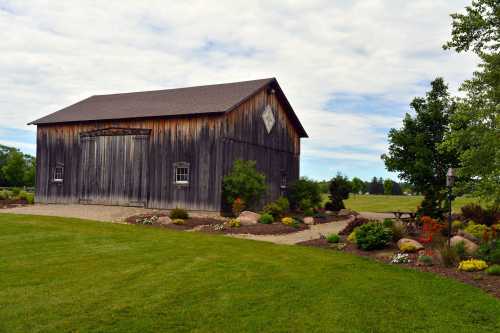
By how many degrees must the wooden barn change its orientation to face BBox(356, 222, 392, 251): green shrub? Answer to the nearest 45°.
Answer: approximately 90° to its left

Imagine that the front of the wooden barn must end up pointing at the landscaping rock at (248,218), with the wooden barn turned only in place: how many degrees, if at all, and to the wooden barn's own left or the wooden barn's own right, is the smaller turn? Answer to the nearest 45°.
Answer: approximately 90° to the wooden barn's own left

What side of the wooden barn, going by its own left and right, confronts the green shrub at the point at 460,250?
left

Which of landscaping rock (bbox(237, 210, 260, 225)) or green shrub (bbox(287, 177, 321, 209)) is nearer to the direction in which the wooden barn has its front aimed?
the landscaping rock

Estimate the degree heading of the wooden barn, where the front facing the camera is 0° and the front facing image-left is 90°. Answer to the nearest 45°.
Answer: approximately 45°

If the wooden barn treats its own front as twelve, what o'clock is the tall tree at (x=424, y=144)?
The tall tree is roughly at 8 o'clock from the wooden barn.
